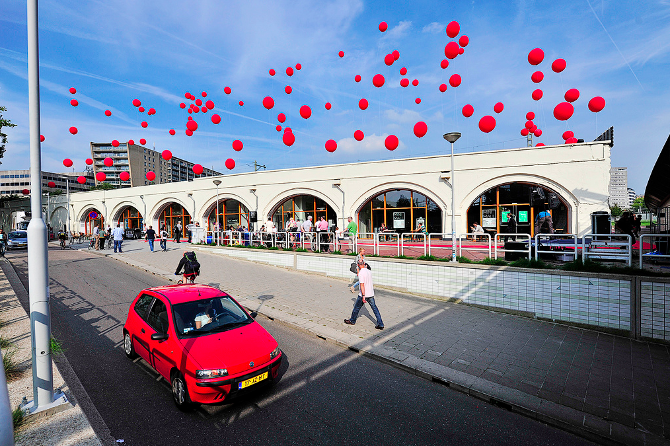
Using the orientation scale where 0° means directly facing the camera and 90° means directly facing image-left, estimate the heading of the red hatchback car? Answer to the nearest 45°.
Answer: approximately 315°

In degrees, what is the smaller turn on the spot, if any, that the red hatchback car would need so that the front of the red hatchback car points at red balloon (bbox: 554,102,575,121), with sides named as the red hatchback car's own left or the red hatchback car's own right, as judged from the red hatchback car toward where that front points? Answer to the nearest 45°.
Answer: approximately 45° to the red hatchback car's own left

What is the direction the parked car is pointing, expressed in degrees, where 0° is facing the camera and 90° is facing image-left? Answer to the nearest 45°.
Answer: approximately 315°

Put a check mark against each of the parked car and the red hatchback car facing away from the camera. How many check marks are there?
0

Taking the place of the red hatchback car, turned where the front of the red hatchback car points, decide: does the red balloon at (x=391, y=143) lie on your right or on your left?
on your left
